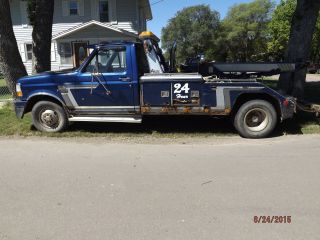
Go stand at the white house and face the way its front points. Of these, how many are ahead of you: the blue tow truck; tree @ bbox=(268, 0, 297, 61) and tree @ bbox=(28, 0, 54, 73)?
2

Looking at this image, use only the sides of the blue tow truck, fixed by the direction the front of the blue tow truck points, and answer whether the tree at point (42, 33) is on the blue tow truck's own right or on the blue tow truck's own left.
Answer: on the blue tow truck's own right

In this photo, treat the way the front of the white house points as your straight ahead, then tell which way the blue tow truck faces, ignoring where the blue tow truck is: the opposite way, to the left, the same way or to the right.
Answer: to the right

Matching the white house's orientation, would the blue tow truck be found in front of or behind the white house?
in front

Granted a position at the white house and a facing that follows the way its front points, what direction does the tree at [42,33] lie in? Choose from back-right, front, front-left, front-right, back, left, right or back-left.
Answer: front

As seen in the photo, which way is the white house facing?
toward the camera

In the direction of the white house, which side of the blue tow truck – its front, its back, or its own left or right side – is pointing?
right

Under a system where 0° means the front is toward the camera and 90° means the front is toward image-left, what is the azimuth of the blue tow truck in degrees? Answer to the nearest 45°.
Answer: approximately 90°

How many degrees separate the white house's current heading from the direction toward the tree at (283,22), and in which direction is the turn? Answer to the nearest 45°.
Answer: approximately 135° to its left

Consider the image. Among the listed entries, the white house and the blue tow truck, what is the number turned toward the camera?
1

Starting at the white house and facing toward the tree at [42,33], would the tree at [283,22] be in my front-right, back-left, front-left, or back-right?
back-left
